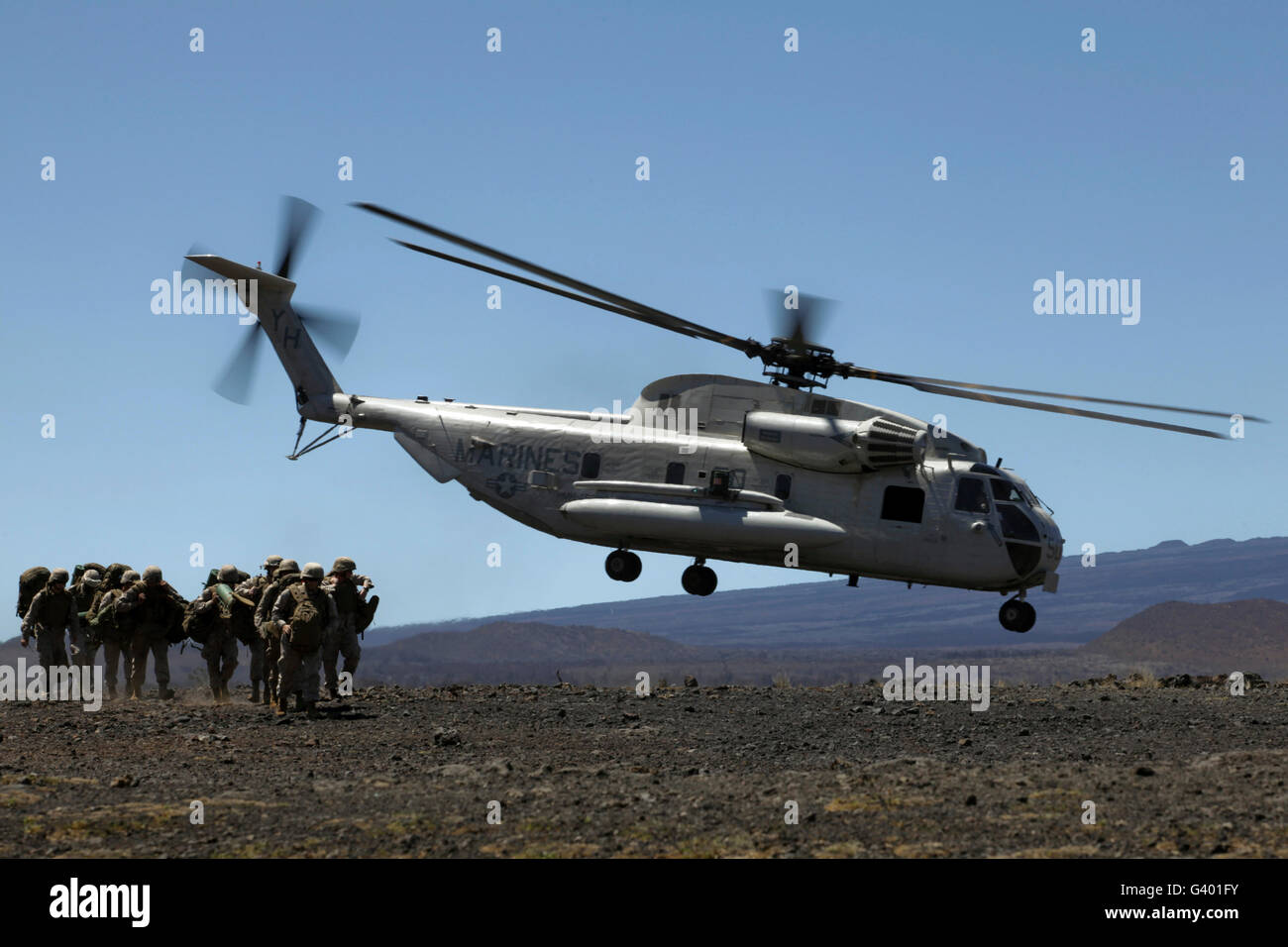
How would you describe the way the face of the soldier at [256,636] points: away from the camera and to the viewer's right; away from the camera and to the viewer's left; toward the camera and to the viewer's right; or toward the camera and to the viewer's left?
toward the camera and to the viewer's left

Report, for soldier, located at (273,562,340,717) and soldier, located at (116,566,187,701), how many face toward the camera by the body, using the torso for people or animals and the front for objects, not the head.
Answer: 2

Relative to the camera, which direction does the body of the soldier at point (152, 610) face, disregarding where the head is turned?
toward the camera

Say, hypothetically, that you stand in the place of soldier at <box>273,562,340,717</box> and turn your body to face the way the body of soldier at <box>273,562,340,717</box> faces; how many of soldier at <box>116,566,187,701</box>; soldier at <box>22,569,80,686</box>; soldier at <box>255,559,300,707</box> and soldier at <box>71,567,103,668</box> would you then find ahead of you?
0

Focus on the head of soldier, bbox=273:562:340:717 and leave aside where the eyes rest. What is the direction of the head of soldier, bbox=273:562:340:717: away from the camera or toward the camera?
toward the camera

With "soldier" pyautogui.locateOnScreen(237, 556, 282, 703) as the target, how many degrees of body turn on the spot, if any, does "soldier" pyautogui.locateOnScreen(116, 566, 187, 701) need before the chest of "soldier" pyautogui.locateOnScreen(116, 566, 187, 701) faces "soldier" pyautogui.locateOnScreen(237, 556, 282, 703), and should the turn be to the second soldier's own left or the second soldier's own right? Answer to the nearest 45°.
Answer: approximately 90° to the second soldier's own left

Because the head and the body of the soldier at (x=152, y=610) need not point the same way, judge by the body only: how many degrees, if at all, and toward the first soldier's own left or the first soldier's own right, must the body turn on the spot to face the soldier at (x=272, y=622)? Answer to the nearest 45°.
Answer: approximately 45° to the first soldier's own left

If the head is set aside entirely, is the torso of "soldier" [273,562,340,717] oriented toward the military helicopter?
no

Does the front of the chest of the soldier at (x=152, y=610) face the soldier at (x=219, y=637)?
no

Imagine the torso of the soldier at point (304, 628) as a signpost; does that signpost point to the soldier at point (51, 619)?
no

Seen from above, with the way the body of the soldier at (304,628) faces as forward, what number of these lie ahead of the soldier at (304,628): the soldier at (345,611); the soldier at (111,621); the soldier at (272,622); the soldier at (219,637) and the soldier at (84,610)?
0

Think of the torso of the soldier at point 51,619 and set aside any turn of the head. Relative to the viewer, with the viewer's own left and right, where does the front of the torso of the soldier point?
facing the viewer and to the right of the viewer

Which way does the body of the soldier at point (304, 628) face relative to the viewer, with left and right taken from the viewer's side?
facing the viewer
